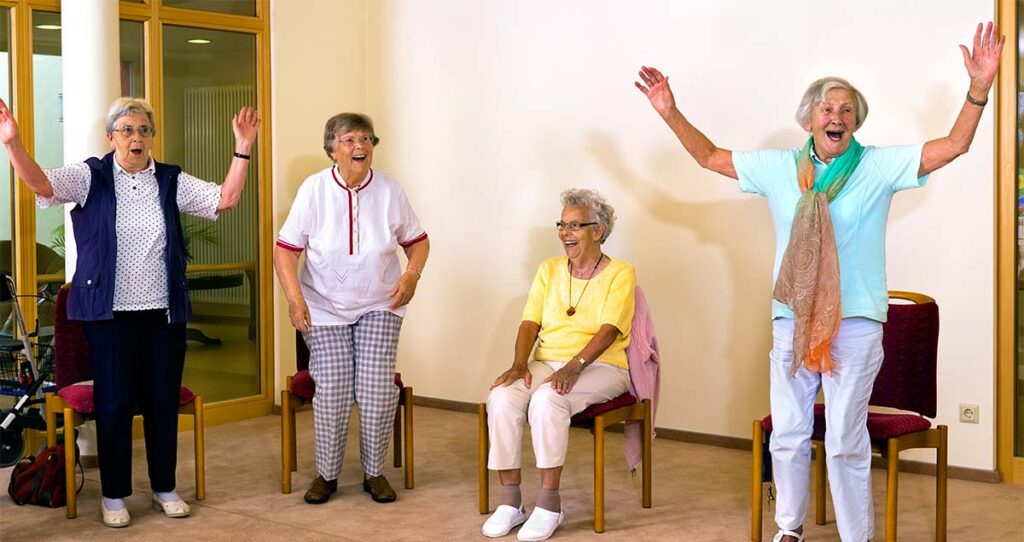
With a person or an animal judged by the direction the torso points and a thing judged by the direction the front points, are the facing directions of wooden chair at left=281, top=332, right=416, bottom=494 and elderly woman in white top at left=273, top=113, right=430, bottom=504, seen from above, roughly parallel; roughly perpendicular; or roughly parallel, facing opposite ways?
roughly parallel

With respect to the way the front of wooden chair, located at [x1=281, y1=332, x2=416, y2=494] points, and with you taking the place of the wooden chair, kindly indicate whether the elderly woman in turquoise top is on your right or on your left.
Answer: on your left

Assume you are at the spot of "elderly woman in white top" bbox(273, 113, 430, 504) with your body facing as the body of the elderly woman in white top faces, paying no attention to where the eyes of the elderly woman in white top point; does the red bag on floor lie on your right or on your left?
on your right

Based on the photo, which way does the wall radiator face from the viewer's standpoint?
toward the camera

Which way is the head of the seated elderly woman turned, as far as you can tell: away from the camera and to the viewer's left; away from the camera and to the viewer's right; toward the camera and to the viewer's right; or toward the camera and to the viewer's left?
toward the camera and to the viewer's left

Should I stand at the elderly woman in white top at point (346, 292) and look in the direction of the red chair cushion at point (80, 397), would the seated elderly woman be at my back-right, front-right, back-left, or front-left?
back-left

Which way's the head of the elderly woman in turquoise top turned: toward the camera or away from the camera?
toward the camera

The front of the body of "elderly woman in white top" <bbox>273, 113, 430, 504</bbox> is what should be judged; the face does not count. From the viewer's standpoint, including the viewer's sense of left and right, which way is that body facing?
facing the viewer

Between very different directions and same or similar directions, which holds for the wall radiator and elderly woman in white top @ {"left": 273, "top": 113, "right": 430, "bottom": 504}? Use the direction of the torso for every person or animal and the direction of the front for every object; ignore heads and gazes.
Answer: same or similar directions

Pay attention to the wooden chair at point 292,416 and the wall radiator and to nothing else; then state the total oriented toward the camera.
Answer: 2

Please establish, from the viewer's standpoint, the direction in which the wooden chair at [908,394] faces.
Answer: facing the viewer and to the left of the viewer

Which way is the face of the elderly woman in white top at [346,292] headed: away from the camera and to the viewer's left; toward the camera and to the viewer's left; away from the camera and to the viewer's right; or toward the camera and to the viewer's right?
toward the camera and to the viewer's right

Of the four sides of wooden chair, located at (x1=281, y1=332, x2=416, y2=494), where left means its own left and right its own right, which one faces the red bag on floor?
right

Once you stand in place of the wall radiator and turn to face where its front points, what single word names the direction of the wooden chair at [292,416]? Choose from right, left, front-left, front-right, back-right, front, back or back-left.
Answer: front

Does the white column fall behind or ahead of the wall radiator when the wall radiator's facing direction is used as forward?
ahead

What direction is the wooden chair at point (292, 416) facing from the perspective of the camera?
toward the camera
